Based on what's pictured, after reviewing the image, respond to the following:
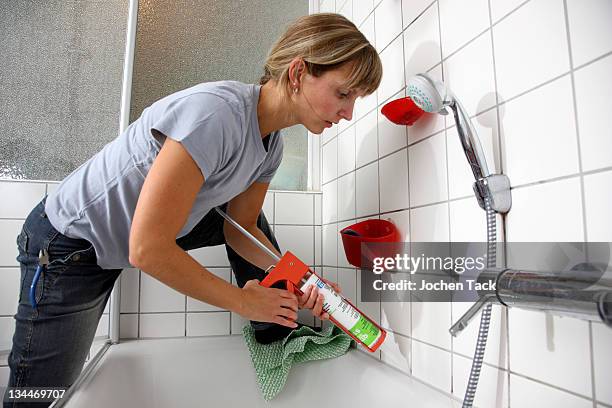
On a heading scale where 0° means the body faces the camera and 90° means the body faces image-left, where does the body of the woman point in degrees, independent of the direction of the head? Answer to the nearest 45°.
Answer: approximately 270°

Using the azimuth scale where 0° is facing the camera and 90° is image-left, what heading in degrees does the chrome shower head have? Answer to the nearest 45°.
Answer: approximately 45°

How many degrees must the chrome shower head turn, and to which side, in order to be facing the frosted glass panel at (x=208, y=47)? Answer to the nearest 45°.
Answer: approximately 90° to its right

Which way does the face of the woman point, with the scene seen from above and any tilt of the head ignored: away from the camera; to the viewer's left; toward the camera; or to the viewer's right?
to the viewer's right

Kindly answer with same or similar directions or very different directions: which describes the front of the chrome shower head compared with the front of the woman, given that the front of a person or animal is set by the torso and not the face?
very different directions

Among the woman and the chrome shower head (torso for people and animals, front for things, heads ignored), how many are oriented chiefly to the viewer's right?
1
